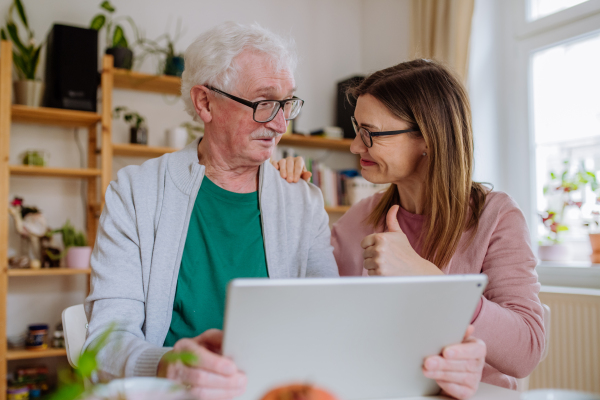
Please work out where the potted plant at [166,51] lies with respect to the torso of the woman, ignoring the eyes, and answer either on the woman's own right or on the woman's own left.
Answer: on the woman's own right

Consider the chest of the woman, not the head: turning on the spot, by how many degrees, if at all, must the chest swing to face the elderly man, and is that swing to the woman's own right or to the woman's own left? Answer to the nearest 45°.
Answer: approximately 45° to the woman's own right

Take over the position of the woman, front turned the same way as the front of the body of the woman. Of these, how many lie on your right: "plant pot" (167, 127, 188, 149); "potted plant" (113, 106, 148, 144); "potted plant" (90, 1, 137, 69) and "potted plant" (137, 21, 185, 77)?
4

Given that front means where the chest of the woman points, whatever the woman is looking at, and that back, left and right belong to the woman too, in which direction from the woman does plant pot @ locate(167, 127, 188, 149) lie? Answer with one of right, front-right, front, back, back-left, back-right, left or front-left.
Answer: right

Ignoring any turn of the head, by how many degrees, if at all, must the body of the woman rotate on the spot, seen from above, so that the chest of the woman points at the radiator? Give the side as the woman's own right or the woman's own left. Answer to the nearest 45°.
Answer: approximately 180°

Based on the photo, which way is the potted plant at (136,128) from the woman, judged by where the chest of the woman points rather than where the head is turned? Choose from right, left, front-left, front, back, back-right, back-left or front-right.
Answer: right

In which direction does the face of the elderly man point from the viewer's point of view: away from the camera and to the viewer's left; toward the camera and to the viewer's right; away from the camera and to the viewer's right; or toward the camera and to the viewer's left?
toward the camera and to the viewer's right

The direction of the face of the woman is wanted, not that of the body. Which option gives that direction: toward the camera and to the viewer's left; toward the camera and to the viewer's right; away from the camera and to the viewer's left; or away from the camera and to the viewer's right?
toward the camera and to the viewer's left

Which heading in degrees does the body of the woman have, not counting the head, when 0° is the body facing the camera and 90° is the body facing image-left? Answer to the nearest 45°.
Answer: approximately 45°

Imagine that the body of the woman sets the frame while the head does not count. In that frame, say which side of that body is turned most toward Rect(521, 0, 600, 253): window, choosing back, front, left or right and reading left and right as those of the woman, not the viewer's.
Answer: back

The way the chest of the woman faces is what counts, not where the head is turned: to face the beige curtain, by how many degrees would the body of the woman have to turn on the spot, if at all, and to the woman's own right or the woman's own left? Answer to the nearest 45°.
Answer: approximately 135° to the woman's own right

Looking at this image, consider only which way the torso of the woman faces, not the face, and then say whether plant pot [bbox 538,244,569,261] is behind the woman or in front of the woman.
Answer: behind

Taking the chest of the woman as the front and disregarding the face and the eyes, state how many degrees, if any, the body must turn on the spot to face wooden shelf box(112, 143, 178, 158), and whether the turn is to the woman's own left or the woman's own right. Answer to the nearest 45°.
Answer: approximately 90° to the woman's own right

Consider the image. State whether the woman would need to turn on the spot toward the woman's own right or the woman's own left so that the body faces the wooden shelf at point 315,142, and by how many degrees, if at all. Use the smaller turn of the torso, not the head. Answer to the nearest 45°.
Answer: approximately 135° to the woman's own right
